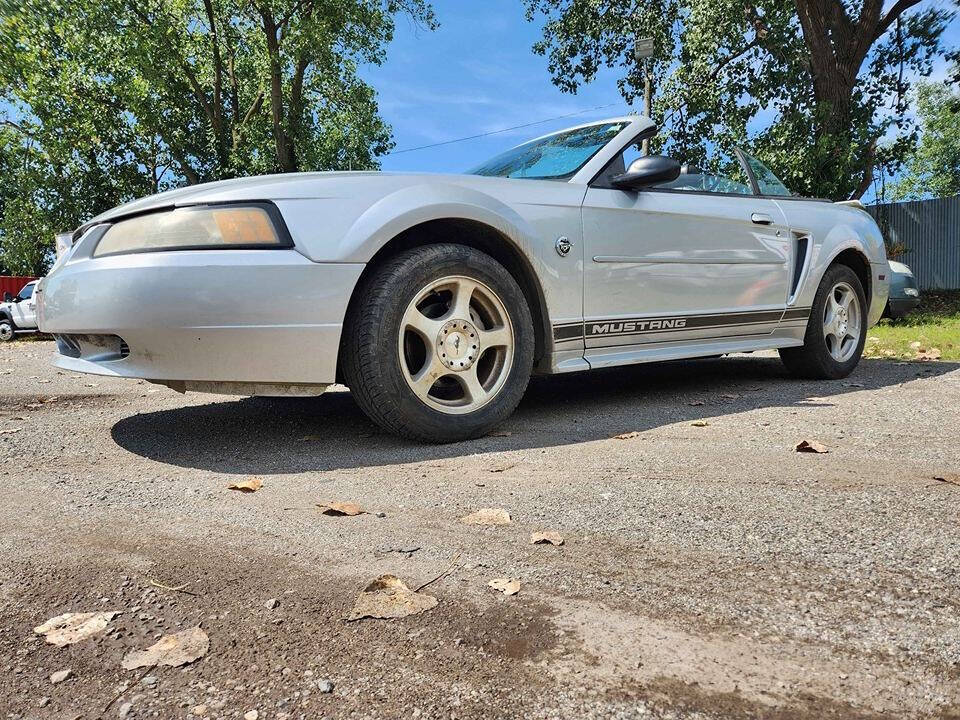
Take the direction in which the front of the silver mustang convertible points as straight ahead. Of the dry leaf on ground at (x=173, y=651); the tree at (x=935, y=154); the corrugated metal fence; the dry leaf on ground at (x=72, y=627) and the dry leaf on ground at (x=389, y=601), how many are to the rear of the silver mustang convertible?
2

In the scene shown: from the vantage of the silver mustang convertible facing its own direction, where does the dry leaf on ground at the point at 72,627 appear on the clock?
The dry leaf on ground is roughly at 11 o'clock from the silver mustang convertible.

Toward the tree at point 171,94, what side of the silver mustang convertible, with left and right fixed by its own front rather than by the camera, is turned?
right

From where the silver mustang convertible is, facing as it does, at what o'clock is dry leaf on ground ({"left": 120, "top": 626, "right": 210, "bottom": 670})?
The dry leaf on ground is roughly at 11 o'clock from the silver mustang convertible.

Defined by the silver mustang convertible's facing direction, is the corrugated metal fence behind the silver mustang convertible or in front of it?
behind

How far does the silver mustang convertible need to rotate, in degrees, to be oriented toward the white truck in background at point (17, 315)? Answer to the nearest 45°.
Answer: approximately 90° to its right

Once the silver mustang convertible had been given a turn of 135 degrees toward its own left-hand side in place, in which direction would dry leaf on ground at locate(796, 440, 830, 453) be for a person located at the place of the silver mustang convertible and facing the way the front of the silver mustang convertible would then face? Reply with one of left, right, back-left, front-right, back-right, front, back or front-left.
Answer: front

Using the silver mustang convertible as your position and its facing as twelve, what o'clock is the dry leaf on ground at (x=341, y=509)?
The dry leaf on ground is roughly at 11 o'clock from the silver mustang convertible.

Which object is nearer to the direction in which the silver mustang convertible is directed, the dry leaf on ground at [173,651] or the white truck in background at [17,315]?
the dry leaf on ground

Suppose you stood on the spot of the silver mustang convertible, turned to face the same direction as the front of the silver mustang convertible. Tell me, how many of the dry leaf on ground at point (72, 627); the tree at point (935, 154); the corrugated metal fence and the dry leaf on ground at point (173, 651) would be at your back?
2

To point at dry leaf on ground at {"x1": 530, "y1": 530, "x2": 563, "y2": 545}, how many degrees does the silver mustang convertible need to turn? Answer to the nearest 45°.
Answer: approximately 45° to its left

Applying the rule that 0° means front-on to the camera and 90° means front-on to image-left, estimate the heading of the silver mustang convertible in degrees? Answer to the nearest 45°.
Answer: approximately 45°

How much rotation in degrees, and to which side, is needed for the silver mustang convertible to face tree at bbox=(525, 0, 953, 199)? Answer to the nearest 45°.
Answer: approximately 180°
